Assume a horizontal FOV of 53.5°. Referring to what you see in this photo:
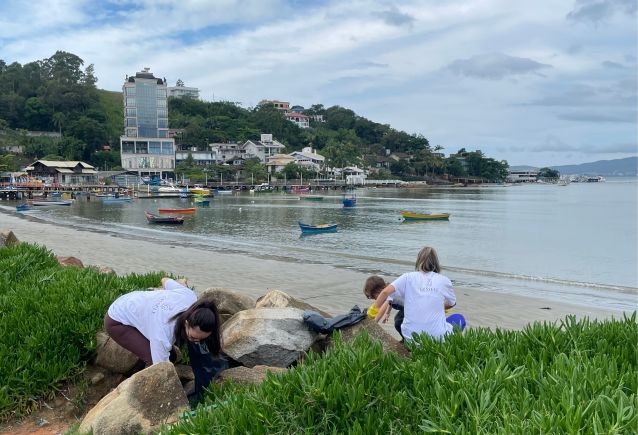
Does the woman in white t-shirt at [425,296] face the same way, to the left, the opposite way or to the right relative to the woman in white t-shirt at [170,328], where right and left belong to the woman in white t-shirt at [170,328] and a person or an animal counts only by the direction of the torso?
to the left

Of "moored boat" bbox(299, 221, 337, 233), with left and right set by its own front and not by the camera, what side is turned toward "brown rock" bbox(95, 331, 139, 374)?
left

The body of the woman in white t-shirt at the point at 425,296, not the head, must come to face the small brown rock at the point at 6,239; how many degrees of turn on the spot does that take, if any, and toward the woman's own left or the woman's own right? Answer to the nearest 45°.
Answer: approximately 45° to the woman's own left

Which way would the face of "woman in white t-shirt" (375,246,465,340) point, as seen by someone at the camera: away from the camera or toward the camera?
away from the camera

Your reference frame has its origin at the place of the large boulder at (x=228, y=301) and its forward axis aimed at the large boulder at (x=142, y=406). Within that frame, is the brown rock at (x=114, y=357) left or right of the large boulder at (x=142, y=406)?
right

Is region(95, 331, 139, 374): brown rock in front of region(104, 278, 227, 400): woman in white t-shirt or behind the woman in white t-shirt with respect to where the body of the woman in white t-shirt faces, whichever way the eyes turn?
behind

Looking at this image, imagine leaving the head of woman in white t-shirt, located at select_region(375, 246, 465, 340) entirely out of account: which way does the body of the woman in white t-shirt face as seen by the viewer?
away from the camera

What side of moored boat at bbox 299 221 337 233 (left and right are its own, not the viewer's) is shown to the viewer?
left

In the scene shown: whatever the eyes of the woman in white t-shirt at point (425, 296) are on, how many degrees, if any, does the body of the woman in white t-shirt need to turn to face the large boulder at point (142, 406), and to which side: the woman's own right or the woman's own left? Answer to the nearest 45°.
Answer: approximately 135° to the woman's own left

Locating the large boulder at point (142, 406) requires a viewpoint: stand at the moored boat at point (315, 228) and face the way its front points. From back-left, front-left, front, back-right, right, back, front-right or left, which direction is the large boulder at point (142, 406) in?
left

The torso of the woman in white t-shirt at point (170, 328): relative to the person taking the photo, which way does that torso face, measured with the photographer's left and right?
facing the viewer and to the right of the viewer

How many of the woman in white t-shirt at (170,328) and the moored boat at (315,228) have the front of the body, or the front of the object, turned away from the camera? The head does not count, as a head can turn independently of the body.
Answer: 0

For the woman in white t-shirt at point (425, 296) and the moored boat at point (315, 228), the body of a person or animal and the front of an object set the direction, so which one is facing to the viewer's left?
the moored boat

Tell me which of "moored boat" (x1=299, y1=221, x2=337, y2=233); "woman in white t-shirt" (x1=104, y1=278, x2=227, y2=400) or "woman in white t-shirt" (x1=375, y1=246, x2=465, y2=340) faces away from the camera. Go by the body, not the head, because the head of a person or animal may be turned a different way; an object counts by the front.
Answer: "woman in white t-shirt" (x1=375, y1=246, x2=465, y2=340)

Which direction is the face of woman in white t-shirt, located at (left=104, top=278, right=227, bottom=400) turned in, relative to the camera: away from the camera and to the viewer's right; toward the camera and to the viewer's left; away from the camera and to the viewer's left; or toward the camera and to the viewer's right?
toward the camera and to the viewer's right

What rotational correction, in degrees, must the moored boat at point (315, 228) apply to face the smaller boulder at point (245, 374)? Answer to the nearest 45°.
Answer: approximately 90° to its left

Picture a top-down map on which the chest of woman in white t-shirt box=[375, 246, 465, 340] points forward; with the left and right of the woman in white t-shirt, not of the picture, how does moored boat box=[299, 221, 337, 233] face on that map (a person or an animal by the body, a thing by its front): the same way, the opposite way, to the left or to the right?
to the left

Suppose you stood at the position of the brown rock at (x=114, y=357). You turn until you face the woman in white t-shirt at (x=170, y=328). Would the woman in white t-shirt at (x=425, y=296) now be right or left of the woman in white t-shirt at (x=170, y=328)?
left
